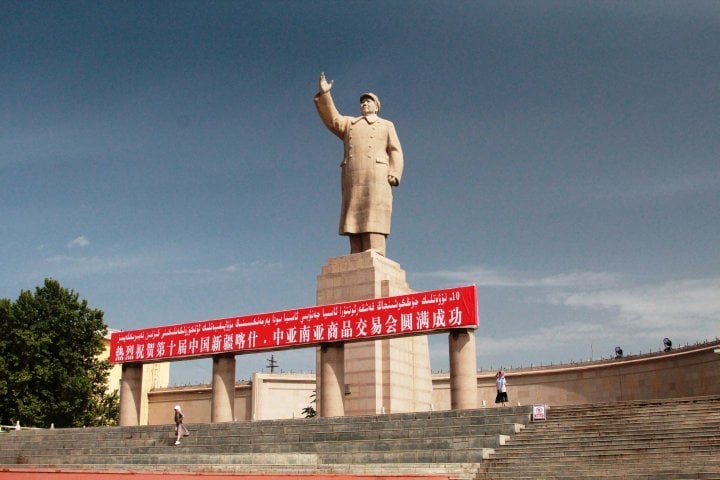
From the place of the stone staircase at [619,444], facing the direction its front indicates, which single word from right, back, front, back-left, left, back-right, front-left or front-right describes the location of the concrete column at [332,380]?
back-right

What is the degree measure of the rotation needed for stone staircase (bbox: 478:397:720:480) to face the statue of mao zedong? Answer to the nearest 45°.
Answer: approximately 135° to its right

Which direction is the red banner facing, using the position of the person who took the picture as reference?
facing the viewer and to the left of the viewer

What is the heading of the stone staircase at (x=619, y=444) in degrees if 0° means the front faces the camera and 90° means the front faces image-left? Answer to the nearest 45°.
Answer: approximately 0°

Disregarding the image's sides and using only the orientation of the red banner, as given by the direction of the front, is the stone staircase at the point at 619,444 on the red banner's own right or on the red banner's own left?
on the red banner's own left

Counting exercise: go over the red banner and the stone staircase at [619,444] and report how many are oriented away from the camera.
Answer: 0

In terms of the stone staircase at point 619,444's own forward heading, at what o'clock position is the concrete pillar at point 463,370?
The concrete pillar is roughly at 5 o'clock from the stone staircase.

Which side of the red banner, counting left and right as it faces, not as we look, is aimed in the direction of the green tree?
right
